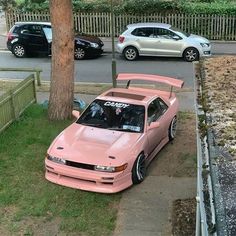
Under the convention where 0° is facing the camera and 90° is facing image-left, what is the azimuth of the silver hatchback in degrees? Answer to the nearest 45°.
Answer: approximately 270°

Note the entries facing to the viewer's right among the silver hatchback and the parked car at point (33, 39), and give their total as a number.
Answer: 2

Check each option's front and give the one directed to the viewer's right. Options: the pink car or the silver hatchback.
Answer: the silver hatchback

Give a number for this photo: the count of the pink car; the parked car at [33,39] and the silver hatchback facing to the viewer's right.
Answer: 2

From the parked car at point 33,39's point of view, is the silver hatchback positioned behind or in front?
in front

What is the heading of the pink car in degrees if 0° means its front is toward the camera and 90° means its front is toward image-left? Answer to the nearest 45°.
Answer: approximately 45°

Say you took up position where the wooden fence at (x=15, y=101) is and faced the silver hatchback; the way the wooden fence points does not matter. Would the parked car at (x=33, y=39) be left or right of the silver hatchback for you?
left

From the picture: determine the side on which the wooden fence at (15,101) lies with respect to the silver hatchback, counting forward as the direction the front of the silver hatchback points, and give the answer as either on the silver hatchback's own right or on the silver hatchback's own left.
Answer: on the silver hatchback's own right

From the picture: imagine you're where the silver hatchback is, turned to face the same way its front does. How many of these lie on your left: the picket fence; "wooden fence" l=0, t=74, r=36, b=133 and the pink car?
1

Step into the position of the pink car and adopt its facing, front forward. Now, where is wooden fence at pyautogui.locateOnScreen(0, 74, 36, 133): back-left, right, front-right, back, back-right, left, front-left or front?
right

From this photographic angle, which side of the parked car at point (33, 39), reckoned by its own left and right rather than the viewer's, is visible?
right

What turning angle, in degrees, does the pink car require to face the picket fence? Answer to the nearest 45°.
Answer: approximately 135° to its right

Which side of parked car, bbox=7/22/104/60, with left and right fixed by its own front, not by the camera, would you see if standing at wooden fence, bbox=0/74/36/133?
right
